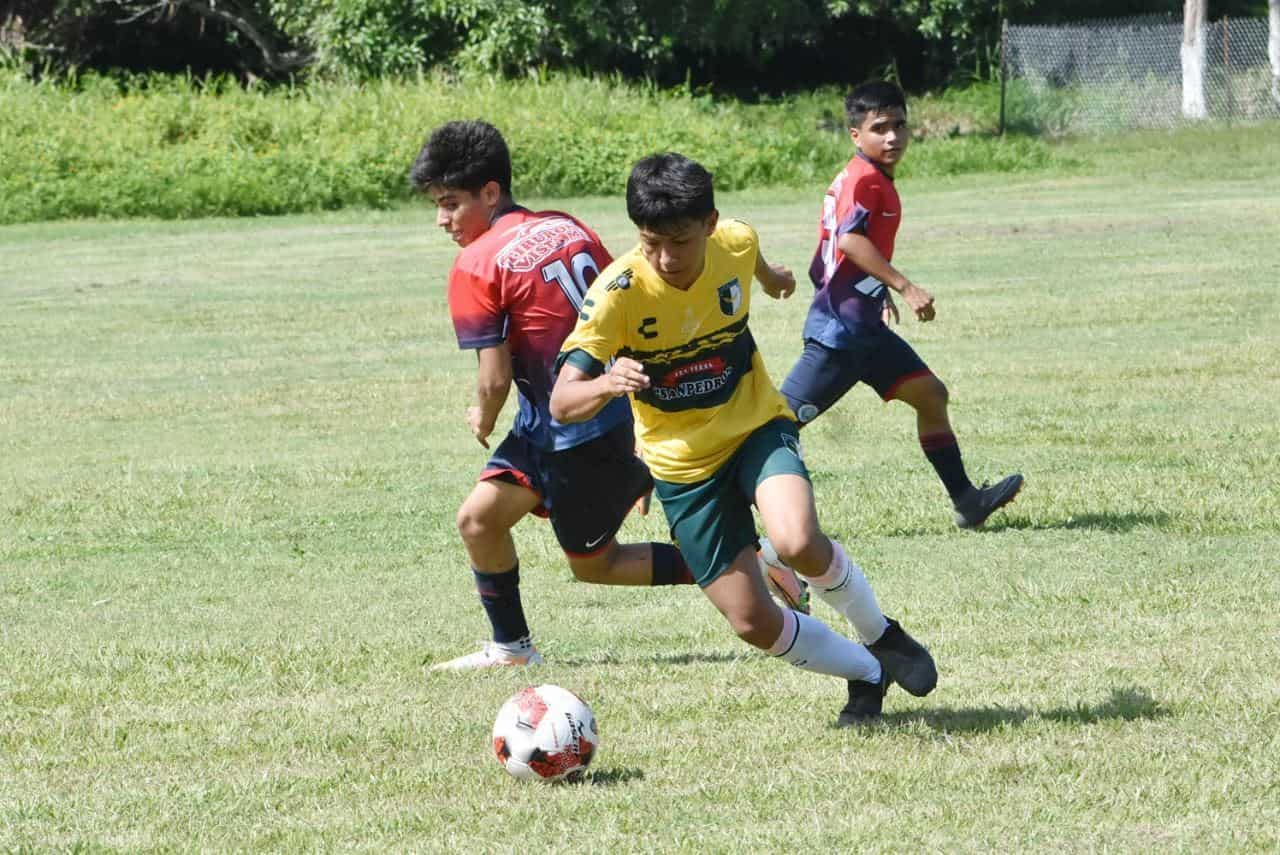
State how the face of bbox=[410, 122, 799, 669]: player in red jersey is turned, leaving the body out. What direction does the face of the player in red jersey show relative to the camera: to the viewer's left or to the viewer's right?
to the viewer's left

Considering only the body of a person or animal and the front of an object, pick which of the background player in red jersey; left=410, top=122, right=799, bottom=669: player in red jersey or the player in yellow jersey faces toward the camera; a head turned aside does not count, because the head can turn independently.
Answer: the player in yellow jersey

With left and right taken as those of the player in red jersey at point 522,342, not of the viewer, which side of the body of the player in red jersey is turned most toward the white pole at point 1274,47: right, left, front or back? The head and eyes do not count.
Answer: right

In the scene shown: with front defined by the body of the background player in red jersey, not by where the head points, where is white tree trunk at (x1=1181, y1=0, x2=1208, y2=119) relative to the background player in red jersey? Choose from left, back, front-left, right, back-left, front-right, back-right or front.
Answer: left

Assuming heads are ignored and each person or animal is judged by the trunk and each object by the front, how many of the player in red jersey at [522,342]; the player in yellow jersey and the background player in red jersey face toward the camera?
1

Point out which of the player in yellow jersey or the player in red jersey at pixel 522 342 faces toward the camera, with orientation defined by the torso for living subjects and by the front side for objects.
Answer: the player in yellow jersey

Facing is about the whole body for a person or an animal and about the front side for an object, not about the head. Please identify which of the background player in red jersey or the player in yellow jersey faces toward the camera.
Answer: the player in yellow jersey

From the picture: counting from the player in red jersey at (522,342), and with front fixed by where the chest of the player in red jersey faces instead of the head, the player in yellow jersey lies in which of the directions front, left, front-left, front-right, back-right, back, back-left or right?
back

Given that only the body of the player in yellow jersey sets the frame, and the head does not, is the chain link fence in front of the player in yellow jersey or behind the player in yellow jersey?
behind

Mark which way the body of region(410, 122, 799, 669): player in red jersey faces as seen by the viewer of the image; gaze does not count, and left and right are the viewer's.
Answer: facing away from the viewer and to the left of the viewer

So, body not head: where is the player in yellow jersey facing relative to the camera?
toward the camera

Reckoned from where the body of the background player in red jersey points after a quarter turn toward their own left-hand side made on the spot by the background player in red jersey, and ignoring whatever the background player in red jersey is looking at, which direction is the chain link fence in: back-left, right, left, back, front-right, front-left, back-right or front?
front

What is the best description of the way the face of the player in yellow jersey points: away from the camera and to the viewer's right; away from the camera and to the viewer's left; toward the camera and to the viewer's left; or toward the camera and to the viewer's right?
toward the camera and to the viewer's left
